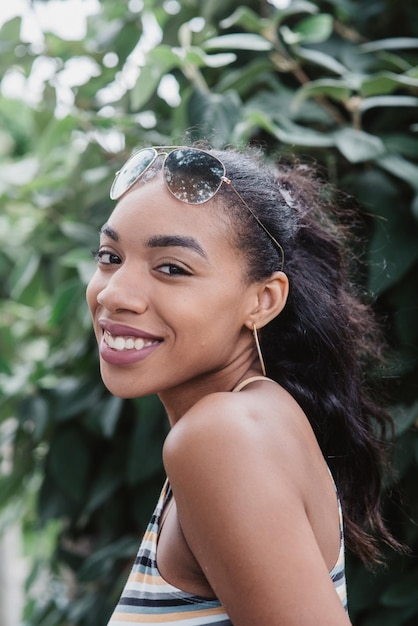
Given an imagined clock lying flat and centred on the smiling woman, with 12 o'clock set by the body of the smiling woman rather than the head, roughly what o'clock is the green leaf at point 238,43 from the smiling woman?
The green leaf is roughly at 3 o'clock from the smiling woman.

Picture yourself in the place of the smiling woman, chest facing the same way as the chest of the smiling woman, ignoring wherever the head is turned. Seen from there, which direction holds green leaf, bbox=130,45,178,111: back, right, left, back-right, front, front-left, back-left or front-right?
right

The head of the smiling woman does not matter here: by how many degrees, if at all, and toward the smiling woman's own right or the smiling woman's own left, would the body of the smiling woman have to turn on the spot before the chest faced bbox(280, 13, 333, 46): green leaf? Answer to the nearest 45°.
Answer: approximately 90° to the smiling woman's own right

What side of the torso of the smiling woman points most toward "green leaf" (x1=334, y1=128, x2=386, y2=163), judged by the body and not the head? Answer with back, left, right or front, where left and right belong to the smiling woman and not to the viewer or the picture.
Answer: right

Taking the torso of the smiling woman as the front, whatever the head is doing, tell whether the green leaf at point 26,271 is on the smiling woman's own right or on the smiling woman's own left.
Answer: on the smiling woman's own right

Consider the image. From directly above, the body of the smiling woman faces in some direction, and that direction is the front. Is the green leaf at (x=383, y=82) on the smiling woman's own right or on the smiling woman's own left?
on the smiling woman's own right

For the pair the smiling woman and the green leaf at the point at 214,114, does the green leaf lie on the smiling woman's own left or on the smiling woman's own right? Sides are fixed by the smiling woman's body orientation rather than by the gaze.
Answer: on the smiling woman's own right

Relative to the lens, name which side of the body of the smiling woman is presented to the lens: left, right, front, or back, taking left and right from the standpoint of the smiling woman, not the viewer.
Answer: left

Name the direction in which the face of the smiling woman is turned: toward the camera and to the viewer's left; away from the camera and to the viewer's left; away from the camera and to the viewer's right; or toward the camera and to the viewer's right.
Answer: toward the camera and to the viewer's left
